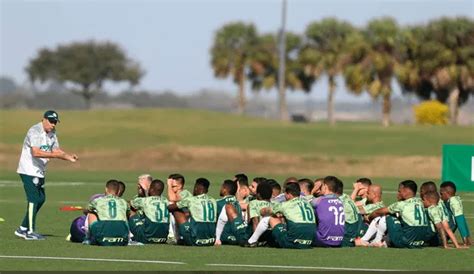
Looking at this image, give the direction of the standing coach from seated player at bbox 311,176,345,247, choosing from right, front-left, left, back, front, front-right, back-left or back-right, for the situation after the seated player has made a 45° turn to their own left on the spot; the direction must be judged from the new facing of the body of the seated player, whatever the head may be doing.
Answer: front

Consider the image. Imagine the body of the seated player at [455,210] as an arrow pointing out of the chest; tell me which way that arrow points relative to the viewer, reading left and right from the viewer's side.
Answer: facing to the left of the viewer

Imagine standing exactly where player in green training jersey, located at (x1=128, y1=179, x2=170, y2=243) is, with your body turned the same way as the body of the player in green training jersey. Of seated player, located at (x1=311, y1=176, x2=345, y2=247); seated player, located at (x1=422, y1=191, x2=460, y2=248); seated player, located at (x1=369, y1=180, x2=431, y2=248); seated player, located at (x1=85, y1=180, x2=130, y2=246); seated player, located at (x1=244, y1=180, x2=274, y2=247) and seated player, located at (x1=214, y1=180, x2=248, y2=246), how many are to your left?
1

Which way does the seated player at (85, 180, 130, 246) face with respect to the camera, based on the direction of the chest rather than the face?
away from the camera

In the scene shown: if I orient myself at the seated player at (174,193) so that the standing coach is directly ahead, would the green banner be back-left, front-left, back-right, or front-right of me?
back-right

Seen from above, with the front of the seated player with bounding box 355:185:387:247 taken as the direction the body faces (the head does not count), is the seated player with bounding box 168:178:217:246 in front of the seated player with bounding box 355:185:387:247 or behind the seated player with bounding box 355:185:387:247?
in front

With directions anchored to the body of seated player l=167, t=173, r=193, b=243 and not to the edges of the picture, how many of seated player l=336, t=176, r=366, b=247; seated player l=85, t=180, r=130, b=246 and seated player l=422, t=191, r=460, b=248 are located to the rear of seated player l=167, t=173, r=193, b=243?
2

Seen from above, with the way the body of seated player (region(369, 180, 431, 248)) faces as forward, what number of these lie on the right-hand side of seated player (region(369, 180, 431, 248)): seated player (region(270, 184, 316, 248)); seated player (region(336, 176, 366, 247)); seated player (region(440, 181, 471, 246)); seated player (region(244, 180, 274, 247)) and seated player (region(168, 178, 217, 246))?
1

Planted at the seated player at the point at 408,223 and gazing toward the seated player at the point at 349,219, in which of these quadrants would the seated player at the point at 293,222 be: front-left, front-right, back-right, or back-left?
front-left

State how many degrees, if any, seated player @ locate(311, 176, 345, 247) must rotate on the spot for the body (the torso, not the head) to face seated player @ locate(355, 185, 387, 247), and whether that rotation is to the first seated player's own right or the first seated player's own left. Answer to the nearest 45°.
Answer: approximately 90° to the first seated player's own right
